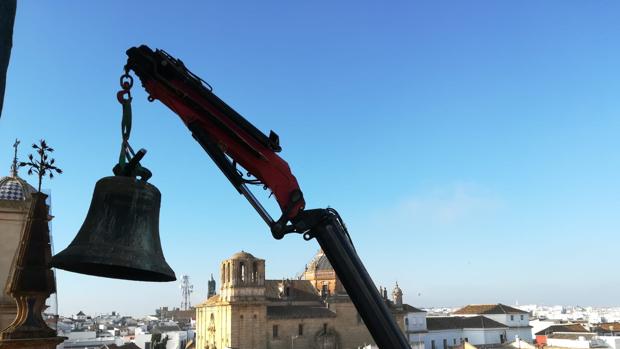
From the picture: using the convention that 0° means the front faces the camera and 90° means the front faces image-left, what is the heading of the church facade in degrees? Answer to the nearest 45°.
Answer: approximately 45°

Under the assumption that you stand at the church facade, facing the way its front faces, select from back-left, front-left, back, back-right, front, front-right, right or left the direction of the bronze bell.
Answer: front-left
